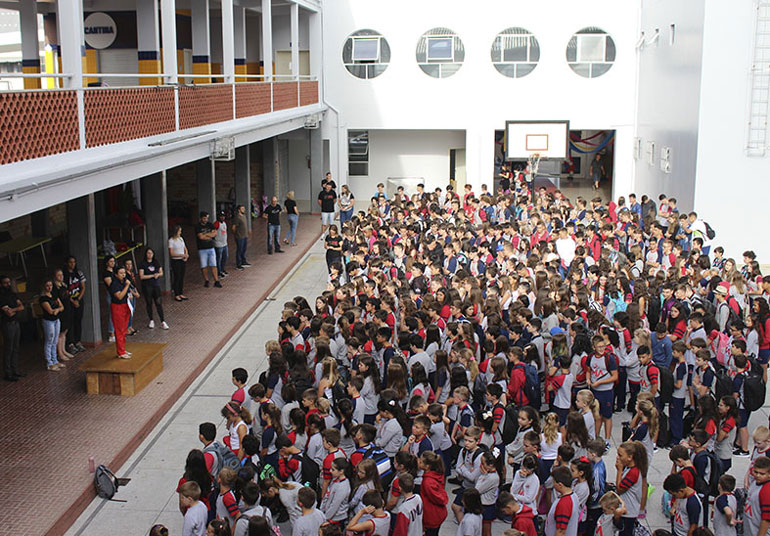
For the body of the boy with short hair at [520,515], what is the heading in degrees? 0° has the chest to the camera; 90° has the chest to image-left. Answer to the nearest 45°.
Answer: approximately 90°

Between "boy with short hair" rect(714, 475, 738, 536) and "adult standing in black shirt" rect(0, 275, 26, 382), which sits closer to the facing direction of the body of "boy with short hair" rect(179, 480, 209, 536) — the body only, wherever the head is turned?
the adult standing in black shirt

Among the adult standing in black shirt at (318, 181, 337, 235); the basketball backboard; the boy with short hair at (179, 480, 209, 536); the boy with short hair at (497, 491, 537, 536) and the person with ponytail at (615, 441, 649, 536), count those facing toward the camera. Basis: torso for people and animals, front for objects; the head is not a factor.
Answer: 2

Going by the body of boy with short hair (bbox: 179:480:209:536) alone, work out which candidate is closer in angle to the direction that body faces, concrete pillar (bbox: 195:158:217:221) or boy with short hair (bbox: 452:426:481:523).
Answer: the concrete pillar

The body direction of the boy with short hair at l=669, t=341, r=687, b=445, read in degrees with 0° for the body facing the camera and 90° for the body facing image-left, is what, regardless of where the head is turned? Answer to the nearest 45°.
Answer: approximately 90°

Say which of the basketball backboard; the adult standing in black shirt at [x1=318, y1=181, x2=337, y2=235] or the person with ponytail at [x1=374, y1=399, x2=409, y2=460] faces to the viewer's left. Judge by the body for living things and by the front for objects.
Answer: the person with ponytail

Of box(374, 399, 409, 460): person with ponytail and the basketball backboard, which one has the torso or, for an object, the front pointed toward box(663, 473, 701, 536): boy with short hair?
the basketball backboard

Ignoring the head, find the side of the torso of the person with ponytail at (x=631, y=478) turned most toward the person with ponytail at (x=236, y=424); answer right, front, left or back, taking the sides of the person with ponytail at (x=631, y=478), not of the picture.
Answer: front

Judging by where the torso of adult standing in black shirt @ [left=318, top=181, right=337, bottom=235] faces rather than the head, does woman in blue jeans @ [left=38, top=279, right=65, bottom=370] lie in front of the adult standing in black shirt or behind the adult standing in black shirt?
in front

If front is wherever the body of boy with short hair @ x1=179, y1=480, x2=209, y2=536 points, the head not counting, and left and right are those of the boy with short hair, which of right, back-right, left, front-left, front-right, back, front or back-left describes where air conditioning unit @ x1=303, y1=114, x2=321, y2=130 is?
front-right
